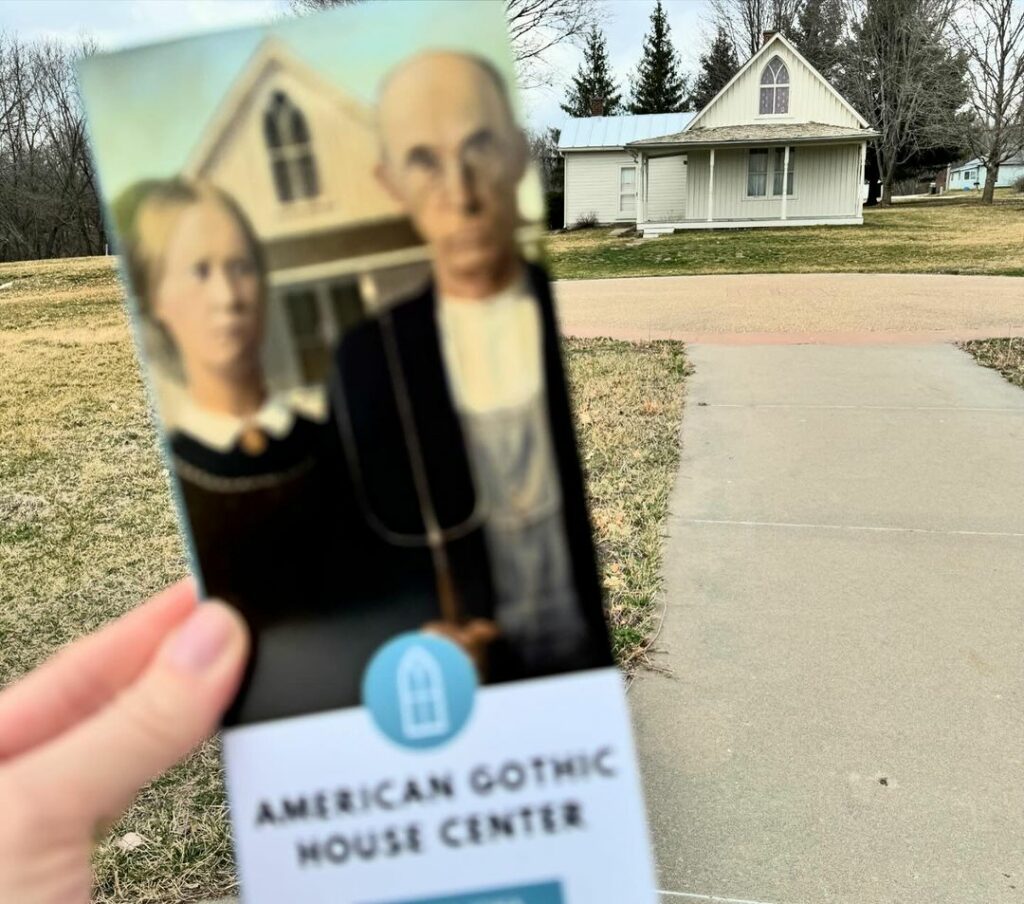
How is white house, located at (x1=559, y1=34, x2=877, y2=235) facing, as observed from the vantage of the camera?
facing the viewer

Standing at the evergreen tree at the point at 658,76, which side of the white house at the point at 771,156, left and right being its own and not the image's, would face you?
back

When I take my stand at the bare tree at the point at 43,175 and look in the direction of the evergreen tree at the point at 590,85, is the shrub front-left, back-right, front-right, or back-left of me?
front-right

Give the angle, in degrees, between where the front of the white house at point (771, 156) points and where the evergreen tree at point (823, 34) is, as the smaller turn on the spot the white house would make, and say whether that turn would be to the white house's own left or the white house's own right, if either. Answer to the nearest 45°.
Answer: approximately 180°

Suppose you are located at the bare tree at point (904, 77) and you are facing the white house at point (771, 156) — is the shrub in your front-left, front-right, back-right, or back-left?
front-right

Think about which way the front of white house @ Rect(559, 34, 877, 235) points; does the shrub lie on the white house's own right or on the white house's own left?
on the white house's own right

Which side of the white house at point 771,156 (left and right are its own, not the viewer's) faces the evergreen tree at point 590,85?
back

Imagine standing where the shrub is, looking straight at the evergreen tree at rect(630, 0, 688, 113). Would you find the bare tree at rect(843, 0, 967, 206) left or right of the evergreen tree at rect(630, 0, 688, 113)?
right

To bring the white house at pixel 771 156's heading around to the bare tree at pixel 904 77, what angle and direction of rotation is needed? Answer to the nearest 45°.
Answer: approximately 135° to its left

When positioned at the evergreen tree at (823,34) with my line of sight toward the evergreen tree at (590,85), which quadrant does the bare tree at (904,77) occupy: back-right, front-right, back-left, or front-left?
back-left

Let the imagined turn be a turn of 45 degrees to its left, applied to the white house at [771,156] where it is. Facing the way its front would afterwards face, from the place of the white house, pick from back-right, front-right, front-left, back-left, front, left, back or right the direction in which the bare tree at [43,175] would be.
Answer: back-right

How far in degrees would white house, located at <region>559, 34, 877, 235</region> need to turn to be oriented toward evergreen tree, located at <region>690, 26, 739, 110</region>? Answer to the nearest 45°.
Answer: approximately 180°
